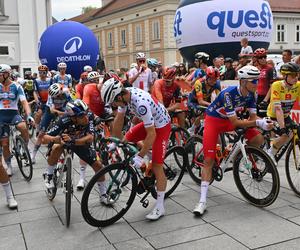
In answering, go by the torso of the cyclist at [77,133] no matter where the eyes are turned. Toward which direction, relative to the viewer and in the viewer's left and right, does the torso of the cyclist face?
facing the viewer

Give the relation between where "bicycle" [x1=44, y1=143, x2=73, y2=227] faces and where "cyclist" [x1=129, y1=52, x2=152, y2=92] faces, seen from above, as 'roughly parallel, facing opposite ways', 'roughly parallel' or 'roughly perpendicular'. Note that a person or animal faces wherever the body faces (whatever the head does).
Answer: roughly parallel

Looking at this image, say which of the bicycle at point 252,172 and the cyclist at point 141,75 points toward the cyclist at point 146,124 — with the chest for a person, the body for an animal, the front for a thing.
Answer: the cyclist at point 141,75

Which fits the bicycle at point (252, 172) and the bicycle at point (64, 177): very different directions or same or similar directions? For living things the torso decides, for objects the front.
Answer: same or similar directions

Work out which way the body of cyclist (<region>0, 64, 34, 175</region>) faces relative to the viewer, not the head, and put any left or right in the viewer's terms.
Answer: facing the viewer and to the right of the viewer

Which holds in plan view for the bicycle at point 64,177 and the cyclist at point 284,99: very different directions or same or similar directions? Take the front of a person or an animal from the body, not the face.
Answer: same or similar directions

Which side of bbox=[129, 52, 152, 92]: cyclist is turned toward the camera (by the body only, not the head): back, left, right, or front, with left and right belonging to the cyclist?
front
